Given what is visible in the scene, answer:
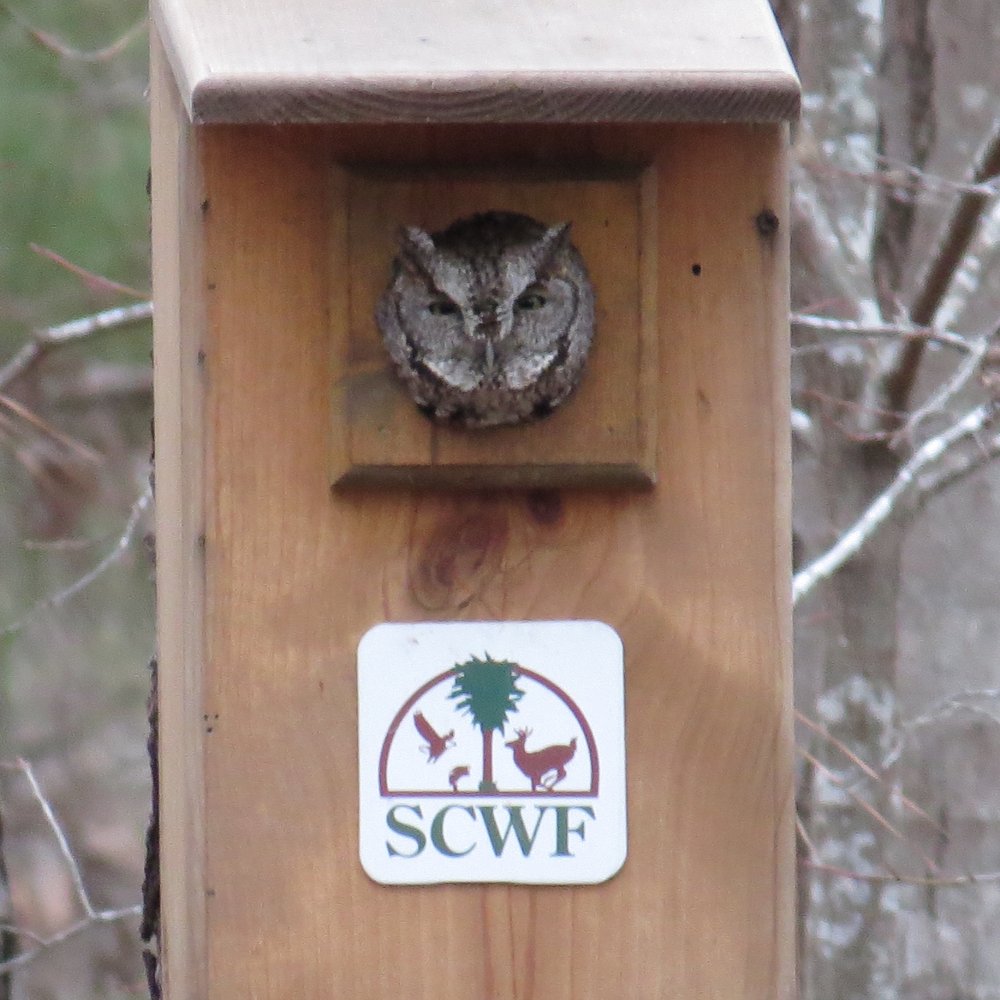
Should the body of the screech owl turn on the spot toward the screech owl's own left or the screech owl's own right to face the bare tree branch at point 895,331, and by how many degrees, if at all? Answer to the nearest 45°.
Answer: approximately 135° to the screech owl's own left

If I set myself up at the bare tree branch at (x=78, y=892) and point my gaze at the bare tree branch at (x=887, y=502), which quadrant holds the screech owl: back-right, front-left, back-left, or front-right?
front-right

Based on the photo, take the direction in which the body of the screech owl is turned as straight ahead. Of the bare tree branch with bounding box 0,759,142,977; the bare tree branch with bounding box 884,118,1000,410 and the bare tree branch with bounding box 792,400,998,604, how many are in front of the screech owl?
0

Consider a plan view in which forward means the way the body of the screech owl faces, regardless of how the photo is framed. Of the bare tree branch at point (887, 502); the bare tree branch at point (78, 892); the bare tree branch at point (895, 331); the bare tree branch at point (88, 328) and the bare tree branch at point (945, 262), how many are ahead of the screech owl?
0

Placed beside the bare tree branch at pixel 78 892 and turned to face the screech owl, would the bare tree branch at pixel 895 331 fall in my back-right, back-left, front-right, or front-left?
front-left

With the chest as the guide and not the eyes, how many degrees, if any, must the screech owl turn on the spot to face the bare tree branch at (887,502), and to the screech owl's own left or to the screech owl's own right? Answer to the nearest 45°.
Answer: approximately 135° to the screech owl's own left

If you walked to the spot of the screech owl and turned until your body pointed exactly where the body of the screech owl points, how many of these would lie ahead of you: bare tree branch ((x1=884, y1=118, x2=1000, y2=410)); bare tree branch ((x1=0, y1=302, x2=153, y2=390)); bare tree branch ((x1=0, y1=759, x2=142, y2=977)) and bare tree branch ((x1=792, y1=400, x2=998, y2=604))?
0

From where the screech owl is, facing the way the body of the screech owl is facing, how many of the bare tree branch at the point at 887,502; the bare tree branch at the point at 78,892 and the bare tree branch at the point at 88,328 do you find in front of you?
0

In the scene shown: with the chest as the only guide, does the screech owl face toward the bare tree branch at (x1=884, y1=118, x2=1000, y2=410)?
no

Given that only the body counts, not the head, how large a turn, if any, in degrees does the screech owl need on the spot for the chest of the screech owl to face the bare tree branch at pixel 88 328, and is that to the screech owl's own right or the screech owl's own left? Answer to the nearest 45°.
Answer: approximately 135° to the screech owl's own right

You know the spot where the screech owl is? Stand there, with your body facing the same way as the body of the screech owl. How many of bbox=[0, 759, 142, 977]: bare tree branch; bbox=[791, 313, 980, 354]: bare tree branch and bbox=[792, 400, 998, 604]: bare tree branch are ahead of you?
0

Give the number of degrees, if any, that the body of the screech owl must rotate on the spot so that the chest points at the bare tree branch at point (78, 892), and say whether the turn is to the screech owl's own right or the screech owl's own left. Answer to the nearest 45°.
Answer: approximately 135° to the screech owl's own right

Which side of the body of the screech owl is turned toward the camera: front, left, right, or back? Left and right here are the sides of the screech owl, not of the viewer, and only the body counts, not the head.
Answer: front

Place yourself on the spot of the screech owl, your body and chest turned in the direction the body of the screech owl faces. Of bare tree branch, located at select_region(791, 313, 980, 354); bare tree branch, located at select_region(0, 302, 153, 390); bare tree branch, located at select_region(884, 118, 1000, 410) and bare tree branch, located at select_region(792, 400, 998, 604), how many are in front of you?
0
